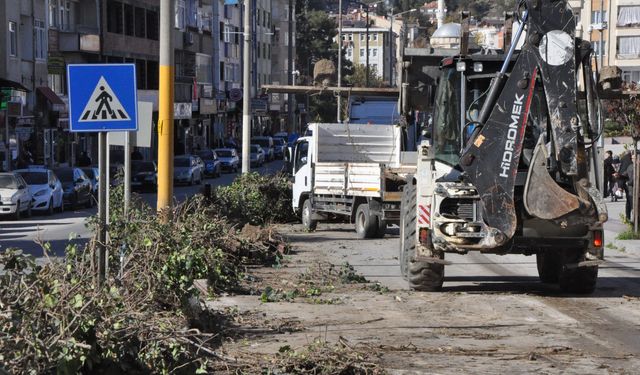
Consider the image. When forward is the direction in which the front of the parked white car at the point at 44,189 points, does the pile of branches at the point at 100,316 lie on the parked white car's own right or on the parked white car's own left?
on the parked white car's own left

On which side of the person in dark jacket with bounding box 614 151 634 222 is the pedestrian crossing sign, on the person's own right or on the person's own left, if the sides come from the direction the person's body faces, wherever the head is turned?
on the person's own left

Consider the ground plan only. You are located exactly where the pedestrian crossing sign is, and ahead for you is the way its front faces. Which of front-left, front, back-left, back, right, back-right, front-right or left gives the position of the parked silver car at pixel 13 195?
back

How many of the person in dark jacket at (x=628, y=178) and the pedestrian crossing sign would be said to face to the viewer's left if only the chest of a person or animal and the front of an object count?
1

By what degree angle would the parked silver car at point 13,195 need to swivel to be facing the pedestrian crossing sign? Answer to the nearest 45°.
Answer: approximately 45° to its left

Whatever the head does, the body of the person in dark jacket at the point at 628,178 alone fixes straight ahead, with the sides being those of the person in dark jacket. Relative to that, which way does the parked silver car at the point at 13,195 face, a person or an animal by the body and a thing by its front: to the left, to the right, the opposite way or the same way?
to the left

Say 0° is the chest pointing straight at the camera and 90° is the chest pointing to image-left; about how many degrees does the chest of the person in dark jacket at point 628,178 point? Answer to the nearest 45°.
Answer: approximately 90°

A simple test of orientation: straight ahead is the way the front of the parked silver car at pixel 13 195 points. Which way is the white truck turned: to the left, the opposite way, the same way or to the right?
to the right
